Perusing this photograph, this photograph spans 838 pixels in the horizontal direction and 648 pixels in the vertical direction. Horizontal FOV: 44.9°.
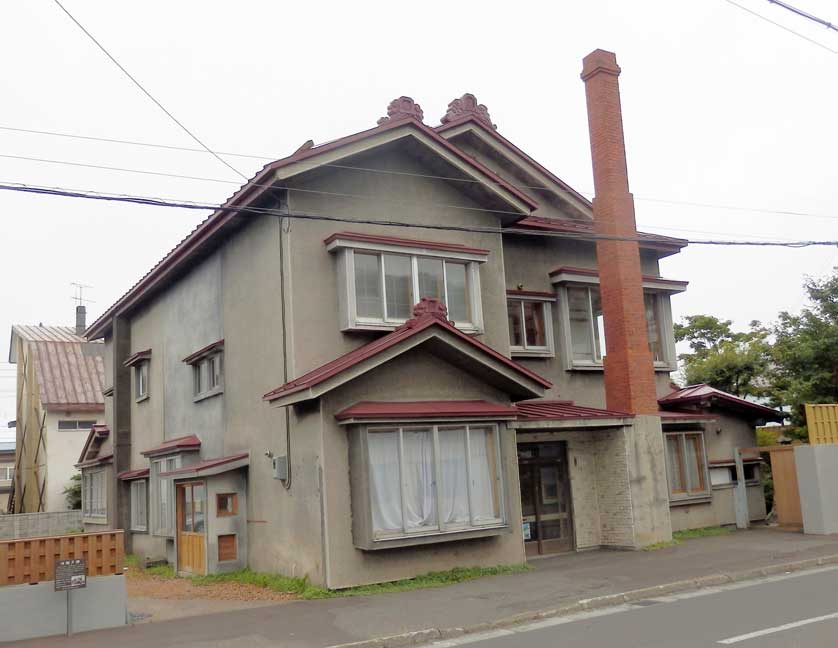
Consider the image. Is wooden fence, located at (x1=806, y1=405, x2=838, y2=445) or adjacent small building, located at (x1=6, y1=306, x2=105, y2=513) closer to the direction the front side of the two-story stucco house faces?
the wooden fence

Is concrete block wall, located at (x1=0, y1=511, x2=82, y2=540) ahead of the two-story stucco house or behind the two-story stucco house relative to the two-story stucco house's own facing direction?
behind

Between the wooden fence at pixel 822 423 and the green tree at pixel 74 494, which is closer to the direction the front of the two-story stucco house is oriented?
the wooden fence

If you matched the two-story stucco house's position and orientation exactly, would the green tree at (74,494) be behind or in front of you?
behind

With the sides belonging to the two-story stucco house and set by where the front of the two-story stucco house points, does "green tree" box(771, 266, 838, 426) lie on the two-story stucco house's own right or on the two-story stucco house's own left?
on the two-story stucco house's own left

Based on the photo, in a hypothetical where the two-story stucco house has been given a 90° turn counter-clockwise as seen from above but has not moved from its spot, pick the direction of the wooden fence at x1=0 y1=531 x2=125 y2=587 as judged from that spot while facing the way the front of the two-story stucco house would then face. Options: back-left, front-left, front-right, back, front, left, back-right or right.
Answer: back

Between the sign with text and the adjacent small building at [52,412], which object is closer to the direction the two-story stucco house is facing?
the sign with text

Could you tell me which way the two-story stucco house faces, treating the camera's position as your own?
facing the viewer and to the right of the viewer

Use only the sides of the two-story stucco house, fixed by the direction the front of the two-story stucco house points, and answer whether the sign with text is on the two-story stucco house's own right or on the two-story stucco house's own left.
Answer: on the two-story stucco house's own right

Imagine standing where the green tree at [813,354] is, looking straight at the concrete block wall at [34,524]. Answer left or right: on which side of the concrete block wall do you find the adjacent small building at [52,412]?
right

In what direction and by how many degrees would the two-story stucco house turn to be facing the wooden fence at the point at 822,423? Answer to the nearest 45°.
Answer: approximately 45° to its left
